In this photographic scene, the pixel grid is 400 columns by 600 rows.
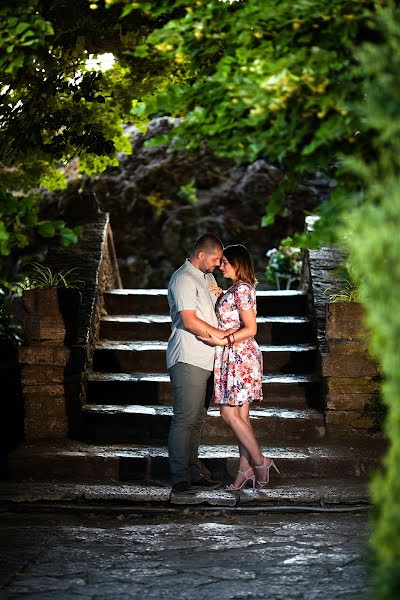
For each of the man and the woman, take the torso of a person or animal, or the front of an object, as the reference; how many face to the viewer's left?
1

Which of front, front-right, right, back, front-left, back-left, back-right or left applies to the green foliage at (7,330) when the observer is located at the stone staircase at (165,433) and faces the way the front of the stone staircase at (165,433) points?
back-right

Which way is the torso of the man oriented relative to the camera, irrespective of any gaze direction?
to the viewer's right

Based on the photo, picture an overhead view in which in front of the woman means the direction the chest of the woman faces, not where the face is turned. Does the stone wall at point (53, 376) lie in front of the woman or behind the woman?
in front

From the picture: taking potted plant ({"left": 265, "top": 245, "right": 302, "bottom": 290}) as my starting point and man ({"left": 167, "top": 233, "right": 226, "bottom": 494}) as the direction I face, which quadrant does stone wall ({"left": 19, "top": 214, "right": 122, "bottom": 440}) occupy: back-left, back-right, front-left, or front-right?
front-right

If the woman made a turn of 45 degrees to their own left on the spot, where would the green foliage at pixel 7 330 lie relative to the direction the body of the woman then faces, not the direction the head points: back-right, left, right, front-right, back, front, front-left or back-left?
right

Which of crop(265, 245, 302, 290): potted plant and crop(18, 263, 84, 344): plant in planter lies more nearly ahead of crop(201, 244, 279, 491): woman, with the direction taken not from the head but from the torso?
the plant in planter

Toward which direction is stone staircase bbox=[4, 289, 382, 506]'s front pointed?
toward the camera

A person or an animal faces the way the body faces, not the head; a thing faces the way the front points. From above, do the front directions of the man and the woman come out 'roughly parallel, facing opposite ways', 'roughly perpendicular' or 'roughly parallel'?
roughly parallel, facing opposite ways

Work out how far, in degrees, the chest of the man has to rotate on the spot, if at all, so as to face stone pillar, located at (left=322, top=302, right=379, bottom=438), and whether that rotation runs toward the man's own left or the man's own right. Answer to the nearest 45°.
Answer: approximately 45° to the man's own left

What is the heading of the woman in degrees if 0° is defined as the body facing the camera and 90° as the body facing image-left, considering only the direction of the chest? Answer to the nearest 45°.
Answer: approximately 90°
